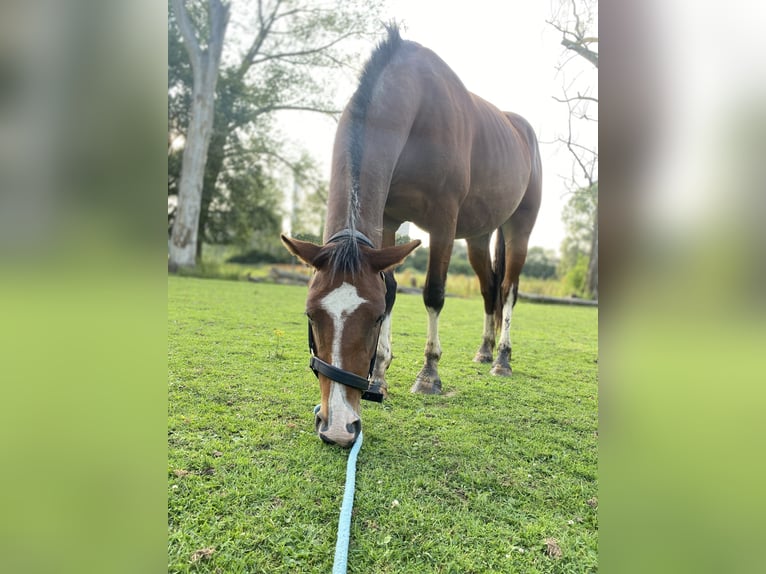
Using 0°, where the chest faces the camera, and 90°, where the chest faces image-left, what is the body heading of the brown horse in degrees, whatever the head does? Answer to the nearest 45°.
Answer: approximately 45°
